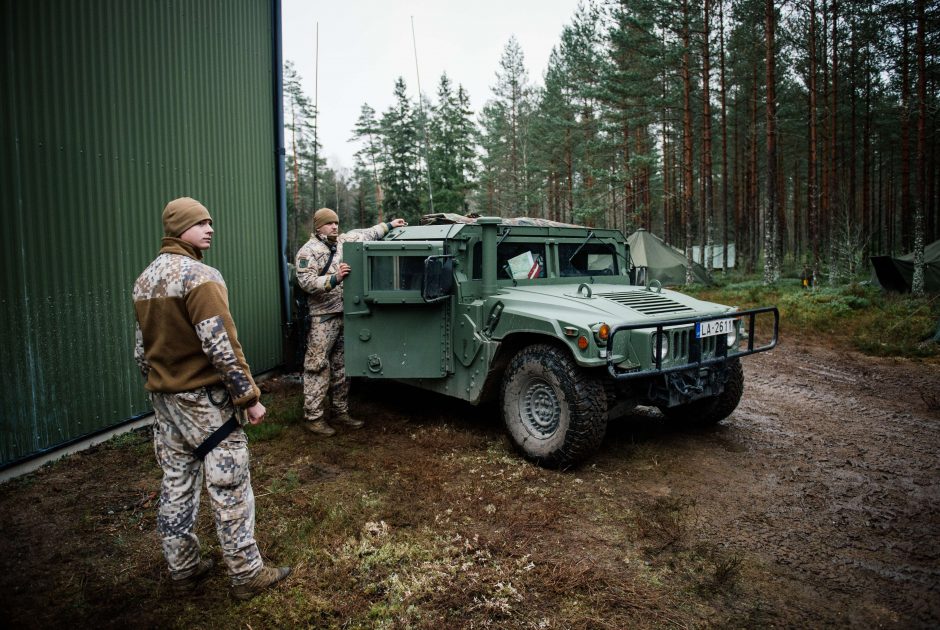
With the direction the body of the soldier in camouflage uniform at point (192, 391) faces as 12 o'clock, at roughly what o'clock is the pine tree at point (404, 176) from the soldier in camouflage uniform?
The pine tree is roughly at 11 o'clock from the soldier in camouflage uniform.

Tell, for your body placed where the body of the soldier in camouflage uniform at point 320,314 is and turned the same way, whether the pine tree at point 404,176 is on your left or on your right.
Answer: on your left

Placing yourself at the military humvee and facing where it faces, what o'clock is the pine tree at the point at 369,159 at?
The pine tree is roughly at 7 o'clock from the military humvee.

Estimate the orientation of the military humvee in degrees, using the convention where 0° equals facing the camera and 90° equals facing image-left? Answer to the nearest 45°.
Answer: approximately 315°

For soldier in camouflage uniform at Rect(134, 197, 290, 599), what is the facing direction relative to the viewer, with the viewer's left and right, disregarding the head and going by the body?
facing away from the viewer and to the right of the viewer
